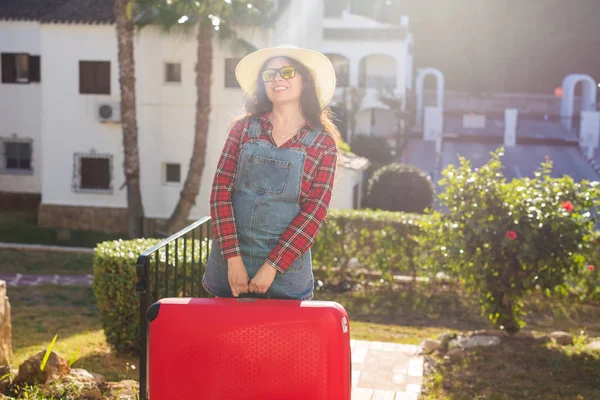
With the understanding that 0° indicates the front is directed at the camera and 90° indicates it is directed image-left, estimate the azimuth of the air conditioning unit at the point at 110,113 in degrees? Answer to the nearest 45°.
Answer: approximately 0°

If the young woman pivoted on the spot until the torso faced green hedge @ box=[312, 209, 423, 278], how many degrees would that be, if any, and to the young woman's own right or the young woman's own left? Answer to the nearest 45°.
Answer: approximately 180°

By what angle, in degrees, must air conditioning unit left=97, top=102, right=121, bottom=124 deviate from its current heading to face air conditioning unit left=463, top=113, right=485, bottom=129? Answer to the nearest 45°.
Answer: approximately 135° to its left

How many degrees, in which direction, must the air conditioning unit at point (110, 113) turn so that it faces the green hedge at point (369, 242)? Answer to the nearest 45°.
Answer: approximately 45° to its left

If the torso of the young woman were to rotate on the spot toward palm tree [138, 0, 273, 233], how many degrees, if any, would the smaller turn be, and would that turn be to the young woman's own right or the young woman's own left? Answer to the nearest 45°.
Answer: approximately 180°

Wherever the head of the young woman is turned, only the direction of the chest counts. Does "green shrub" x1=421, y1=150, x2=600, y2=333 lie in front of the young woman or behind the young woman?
behind

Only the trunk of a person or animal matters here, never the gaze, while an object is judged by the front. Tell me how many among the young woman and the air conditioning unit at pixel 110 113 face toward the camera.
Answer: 2

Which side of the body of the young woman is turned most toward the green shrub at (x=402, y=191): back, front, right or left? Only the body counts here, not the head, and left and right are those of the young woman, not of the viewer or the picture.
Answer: back

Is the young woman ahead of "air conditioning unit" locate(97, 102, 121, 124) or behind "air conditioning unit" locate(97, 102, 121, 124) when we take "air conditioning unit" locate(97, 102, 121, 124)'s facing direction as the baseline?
ahead

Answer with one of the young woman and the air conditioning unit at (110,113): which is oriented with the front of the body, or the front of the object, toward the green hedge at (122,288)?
the air conditioning unit

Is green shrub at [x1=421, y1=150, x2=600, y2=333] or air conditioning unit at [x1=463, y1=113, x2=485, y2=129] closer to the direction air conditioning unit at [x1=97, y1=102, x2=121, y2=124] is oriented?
the green shrub

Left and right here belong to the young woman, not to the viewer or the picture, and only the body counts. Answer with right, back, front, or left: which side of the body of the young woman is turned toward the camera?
front

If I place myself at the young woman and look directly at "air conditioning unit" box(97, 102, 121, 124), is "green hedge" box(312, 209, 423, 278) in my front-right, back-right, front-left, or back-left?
front-right

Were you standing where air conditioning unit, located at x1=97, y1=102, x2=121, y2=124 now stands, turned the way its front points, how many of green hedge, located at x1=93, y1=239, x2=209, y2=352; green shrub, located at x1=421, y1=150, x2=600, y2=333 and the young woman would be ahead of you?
3
